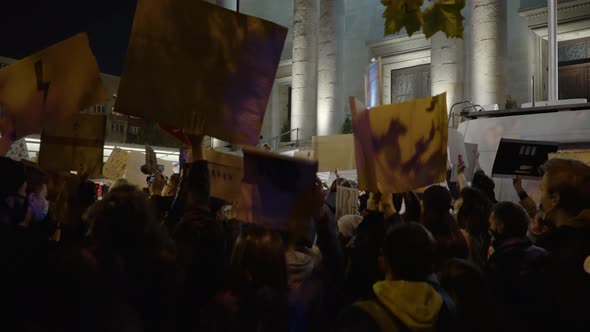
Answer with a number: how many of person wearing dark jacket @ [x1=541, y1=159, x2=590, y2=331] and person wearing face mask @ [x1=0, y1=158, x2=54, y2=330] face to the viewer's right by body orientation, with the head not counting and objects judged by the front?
1

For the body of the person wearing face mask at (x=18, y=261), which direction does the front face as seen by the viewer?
to the viewer's right

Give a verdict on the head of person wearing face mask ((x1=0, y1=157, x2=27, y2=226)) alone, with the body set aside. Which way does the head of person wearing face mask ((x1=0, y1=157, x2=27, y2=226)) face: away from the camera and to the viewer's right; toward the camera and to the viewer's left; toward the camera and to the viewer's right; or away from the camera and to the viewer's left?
toward the camera and to the viewer's right
